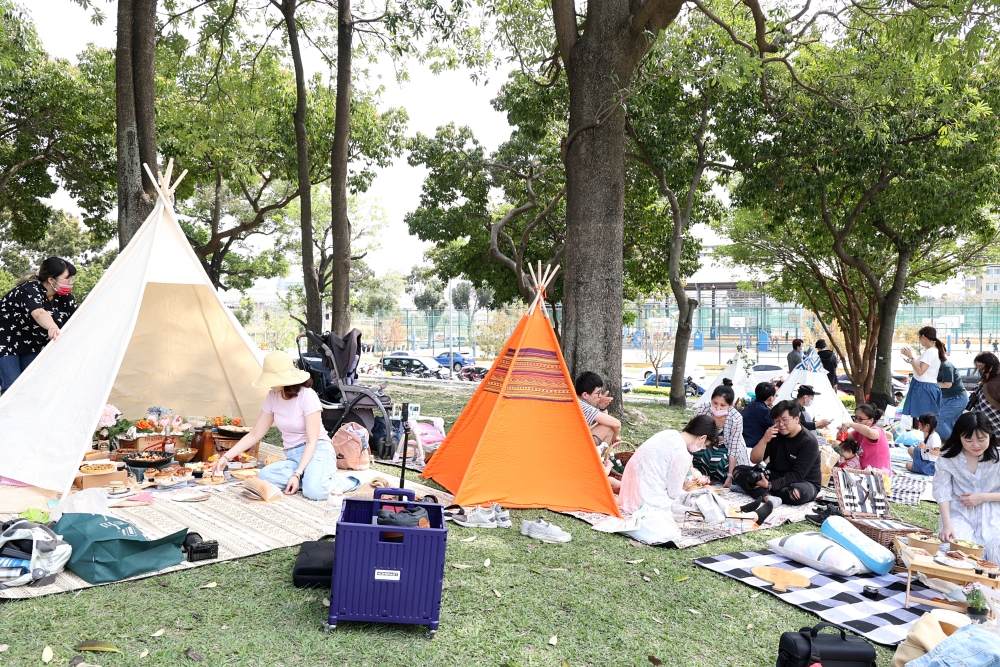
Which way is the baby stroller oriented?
to the viewer's right

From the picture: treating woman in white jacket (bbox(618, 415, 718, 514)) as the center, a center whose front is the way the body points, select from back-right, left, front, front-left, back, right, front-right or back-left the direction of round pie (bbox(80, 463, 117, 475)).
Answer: back

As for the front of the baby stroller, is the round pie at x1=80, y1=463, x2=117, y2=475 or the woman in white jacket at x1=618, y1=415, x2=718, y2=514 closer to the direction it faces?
the woman in white jacket

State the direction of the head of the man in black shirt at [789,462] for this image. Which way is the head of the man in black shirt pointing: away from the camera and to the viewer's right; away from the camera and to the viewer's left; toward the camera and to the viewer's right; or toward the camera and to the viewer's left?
toward the camera and to the viewer's left

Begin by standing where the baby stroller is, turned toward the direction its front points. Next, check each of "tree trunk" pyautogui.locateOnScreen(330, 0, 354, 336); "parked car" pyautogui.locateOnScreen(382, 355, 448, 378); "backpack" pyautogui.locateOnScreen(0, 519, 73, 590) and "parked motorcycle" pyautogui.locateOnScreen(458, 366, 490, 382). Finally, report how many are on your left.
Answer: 3

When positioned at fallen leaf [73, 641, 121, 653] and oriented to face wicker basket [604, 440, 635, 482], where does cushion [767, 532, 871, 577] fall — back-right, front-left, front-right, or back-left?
front-right

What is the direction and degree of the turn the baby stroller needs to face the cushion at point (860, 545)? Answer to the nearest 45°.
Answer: approximately 45° to its right

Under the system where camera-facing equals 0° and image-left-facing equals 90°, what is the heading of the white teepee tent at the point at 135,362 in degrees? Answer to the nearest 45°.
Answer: approximately 315°

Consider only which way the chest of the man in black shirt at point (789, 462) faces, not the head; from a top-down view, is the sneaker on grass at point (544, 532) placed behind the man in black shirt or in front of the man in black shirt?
in front

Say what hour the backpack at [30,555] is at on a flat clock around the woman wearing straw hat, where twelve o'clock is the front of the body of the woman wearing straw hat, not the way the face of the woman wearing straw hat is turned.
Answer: The backpack is roughly at 12 o'clock from the woman wearing straw hat.
